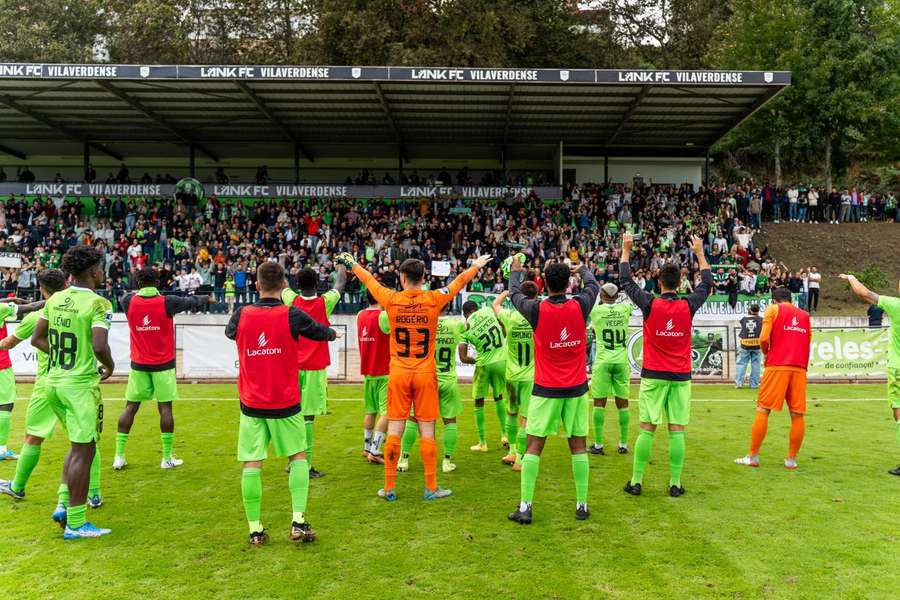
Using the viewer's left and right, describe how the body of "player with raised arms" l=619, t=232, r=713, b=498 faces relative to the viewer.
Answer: facing away from the viewer

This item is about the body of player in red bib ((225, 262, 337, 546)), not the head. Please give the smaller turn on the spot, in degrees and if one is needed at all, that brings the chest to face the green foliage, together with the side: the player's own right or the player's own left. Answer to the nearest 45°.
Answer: approximately 45° to the player's own right

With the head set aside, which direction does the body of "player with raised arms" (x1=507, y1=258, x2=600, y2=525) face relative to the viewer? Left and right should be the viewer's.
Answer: facing away from the viewer

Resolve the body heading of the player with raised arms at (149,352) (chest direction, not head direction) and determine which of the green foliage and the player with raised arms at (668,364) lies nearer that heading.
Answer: the green foliage

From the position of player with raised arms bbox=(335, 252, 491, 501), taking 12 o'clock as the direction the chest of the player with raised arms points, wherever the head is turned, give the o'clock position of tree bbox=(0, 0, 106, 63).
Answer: The tree is roughly at 11 o'clock from the player with raised arms.

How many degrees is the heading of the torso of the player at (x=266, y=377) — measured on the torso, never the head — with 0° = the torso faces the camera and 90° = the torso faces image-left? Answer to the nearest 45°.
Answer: approximately 180°

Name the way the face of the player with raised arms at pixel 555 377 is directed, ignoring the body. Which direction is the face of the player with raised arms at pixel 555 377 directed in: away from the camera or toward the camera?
away from the camera

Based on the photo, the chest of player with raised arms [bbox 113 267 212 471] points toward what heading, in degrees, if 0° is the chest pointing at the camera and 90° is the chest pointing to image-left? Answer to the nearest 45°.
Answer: approximately 180°

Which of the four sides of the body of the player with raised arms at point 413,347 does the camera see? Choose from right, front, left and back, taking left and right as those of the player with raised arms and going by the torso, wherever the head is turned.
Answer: back
